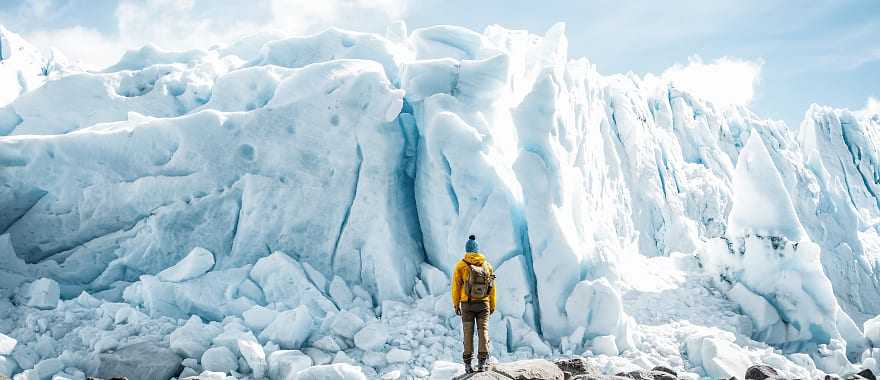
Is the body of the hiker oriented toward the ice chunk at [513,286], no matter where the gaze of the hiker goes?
yes

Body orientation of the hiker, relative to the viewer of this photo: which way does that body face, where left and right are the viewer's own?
facing away from the viewer

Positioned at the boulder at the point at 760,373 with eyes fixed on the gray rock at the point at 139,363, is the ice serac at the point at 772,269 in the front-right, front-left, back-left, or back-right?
back-right

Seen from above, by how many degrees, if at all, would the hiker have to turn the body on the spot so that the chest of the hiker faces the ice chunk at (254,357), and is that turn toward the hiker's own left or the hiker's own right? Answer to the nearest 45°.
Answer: approximately 45° to the hiker's own left

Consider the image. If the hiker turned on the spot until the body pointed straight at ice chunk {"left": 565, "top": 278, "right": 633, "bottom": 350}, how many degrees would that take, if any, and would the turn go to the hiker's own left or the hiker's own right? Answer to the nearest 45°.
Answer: approximately 45° to the hiker's own right

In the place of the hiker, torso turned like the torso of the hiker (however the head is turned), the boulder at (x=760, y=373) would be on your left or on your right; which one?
on your right

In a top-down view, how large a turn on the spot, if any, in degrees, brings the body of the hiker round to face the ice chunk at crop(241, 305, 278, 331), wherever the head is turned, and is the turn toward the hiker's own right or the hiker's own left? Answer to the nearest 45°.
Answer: approximately 45° to the hiker's own left
